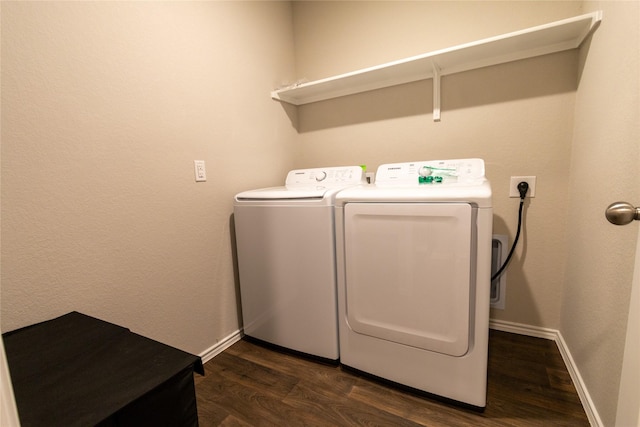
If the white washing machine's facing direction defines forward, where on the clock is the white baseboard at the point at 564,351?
The white baseboard is roughly at 8 o'clock from the white washing machine.

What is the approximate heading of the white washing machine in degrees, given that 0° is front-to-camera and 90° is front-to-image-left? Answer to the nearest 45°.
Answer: approximately 45°

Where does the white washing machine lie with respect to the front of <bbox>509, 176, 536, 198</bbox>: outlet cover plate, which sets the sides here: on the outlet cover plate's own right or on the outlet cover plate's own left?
on the outlet cover plate's own right

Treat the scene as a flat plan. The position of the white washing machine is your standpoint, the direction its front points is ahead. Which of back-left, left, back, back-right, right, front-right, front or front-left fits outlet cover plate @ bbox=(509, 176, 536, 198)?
back-left

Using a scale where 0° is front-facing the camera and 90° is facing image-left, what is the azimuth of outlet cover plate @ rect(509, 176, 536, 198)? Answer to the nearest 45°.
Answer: approximately 0°

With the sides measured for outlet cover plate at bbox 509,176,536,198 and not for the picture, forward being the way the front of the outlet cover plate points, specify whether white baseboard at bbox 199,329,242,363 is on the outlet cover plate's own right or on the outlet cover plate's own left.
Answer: on the outlet cover plate's own right

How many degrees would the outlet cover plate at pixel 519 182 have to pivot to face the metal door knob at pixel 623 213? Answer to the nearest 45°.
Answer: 0° — it already faces it

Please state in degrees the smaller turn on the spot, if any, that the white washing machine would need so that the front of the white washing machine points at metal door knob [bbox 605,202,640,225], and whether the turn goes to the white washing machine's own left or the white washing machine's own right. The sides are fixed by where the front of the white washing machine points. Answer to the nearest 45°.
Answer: approximately 90° to the white washing machine's own left
